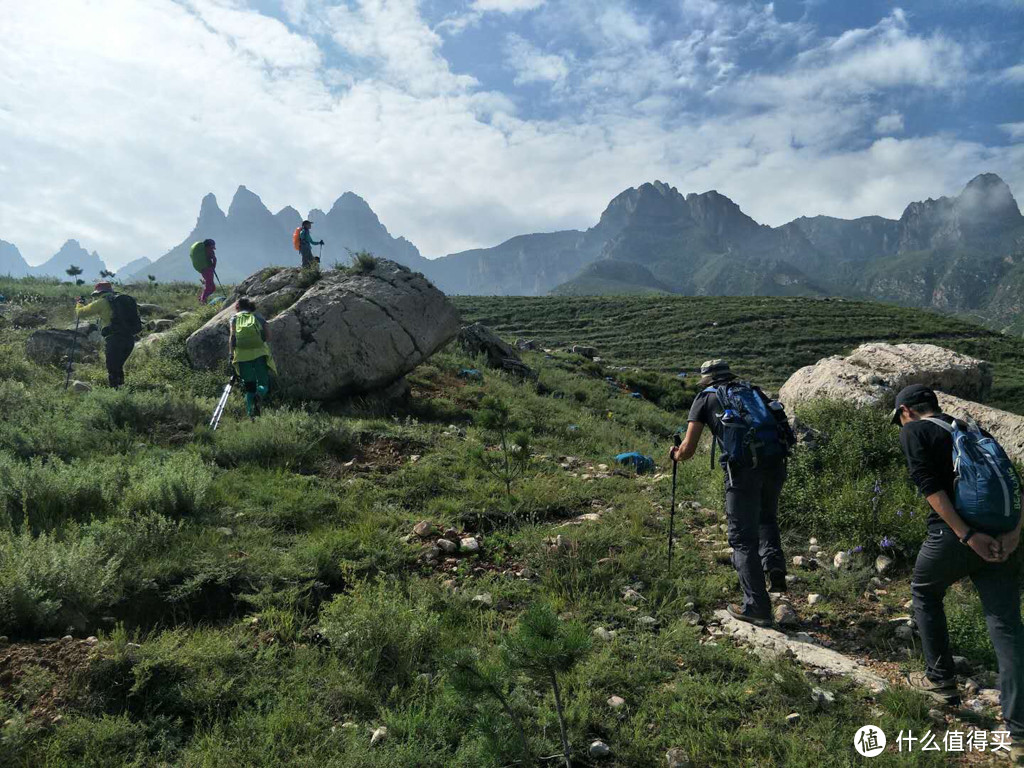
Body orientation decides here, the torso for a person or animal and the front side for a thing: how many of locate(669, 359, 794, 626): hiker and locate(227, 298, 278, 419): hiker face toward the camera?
0

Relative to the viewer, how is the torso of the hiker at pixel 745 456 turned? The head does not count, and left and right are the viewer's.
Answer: facing away from the viewer and to the left of the viewer

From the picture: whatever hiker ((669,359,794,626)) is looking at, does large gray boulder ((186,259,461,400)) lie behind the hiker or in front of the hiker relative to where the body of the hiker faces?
in front

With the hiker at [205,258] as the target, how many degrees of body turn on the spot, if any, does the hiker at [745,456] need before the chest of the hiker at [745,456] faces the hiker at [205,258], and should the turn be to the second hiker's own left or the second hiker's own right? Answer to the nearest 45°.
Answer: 0° — they already face them

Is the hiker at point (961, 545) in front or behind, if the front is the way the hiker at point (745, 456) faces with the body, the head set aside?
behind

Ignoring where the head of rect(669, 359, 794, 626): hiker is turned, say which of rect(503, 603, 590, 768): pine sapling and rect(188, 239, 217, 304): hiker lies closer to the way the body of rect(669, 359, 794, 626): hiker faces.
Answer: the hiker

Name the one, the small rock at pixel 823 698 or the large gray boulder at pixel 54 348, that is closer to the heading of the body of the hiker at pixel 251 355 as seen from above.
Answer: the large gray boulder

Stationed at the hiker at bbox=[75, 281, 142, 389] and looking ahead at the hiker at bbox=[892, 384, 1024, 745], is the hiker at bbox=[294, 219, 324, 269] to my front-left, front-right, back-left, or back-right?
back-left

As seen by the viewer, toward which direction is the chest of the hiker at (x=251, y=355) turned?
away from the camera

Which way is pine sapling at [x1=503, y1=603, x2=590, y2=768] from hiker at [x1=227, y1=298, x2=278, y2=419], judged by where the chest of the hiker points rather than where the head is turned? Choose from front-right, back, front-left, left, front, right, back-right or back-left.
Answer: back

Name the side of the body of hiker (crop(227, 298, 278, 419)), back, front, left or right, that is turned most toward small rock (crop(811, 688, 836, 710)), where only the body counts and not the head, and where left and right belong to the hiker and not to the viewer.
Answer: back
